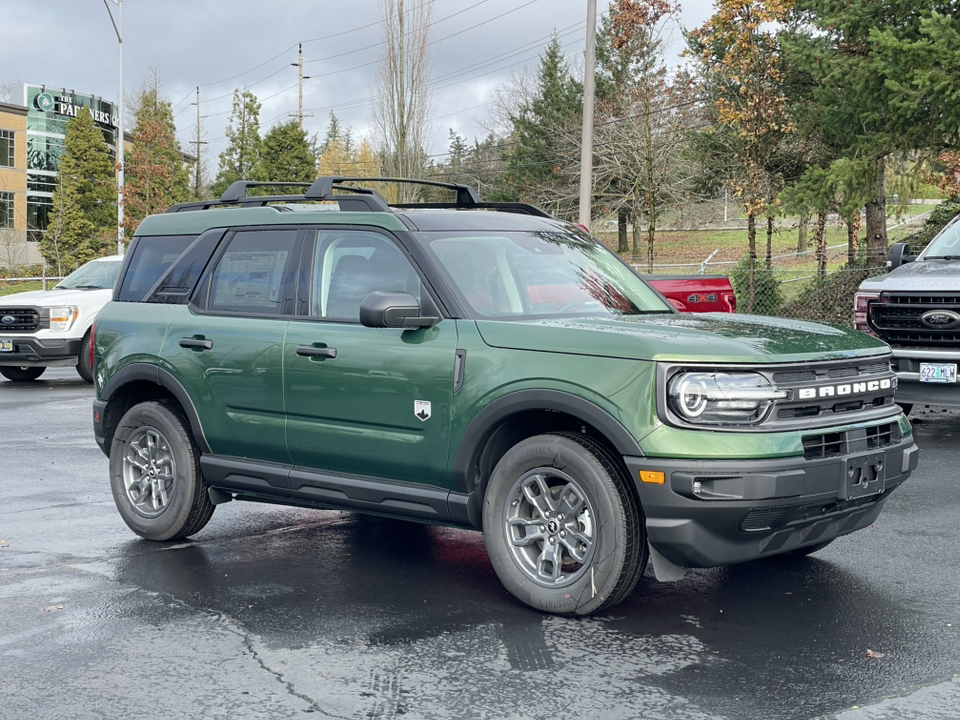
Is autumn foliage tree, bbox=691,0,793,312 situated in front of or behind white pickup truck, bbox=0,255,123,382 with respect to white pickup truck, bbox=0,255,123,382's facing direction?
behind

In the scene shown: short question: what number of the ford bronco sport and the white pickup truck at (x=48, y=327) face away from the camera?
0

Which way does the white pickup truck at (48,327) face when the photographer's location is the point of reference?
facing the viewer and to the left of the viewer

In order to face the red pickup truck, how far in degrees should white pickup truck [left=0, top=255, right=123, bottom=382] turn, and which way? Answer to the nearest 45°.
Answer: approximately 90° to its left

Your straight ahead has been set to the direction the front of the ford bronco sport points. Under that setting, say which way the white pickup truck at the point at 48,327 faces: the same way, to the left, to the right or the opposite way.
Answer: to the right

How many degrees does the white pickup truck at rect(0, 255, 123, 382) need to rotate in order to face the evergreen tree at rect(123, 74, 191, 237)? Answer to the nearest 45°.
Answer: approximately 135° to its right

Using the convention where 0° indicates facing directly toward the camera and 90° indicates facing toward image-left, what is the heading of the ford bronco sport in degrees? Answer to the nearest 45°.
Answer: approximately 315°

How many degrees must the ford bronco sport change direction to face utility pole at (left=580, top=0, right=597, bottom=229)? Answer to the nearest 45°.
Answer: approximately 135° to its left

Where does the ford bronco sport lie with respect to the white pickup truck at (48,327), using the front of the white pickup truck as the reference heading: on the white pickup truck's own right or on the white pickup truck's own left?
on the white pickup truck's own left
